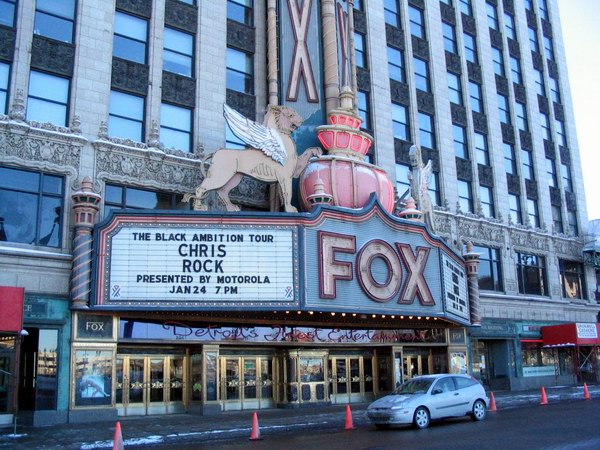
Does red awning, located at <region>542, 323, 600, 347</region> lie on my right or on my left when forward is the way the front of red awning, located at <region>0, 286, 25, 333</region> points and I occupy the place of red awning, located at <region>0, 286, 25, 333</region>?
on my left

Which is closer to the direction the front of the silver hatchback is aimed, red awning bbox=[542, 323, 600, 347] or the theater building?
the theater building

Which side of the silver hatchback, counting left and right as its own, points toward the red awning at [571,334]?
back

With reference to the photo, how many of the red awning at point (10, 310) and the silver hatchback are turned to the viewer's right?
0

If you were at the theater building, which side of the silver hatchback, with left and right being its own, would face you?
right

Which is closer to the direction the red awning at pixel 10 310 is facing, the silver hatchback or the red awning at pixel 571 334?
the silver hatchback

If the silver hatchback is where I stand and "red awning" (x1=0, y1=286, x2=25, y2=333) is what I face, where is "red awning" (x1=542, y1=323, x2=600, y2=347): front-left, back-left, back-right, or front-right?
back-right

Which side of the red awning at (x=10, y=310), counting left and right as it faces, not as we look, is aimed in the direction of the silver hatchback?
left

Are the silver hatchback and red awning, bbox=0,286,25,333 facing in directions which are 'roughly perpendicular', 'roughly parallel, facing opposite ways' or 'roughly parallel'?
roughly perpendicular

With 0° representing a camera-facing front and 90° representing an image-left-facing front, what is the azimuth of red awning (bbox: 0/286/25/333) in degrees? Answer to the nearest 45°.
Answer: approximately 0°
